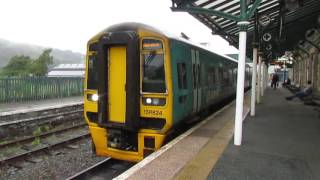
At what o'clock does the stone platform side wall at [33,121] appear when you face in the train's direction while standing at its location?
The stone platform side wall is roughly at 3 o'clock from the train.

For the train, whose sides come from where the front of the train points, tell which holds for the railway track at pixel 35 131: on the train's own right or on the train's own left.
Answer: on the train's own right

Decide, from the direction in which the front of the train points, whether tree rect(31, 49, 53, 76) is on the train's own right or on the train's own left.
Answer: on the train's own right

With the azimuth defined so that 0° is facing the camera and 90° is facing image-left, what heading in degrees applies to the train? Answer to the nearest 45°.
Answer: approximately 45°
